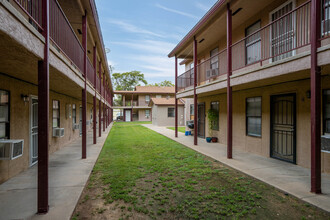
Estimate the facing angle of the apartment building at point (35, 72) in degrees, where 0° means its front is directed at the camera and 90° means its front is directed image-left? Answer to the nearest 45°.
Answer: approximately 315°

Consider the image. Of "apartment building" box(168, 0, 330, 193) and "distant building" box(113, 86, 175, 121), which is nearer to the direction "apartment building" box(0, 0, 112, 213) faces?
the apartment building

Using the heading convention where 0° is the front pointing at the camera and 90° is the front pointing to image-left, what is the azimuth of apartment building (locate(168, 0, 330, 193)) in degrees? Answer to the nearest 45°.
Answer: approximately 45°

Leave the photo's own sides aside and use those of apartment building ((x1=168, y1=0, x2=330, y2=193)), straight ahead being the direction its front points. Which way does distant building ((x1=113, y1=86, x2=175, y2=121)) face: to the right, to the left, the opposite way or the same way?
to the left

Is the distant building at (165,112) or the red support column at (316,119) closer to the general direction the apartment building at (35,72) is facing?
the red support column

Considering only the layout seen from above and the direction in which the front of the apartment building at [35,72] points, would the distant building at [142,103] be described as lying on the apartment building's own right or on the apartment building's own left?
on the apartment building's own left

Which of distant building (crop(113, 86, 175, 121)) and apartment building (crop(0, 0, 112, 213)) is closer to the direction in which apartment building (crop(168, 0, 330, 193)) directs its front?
the apartment building

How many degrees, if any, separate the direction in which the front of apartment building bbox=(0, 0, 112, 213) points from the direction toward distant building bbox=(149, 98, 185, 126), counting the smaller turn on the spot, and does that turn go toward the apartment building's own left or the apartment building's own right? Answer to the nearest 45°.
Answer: approximately 90° to the apartment building's own left
